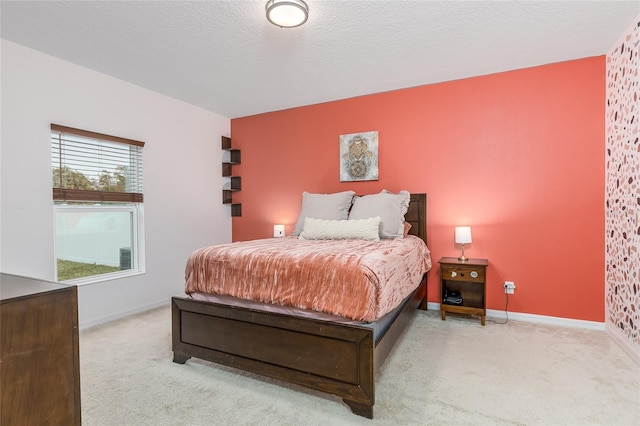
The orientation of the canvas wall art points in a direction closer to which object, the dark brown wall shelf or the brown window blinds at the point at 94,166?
the brown window blinds

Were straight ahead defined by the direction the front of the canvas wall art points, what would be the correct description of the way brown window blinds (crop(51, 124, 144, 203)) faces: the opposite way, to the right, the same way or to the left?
to the left

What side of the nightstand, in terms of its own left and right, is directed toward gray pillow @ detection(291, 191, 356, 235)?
right

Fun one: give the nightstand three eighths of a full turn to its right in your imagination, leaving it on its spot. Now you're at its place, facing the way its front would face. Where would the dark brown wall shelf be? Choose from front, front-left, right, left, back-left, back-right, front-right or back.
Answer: front-left

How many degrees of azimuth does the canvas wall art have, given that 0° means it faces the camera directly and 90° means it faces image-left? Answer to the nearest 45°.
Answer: approximately 0°

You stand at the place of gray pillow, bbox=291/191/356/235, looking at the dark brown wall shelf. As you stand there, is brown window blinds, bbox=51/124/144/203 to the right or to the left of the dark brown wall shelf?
left

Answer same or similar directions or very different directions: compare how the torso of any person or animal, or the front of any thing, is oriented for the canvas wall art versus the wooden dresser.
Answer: very different directions

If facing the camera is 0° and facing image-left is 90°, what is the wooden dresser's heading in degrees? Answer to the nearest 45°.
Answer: approximately 225°

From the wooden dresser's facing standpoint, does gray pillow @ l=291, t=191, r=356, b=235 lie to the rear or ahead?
ahead

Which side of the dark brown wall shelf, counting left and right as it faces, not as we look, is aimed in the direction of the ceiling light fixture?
front
